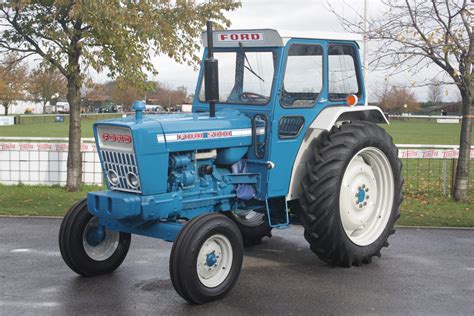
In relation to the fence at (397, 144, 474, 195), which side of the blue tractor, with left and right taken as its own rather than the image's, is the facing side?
back

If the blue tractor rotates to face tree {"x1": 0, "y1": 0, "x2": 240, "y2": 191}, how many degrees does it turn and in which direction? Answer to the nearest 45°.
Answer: approximately 90° to its right

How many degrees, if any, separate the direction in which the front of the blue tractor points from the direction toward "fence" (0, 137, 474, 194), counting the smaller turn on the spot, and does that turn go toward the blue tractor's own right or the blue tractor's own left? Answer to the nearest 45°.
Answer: approximately 90° to the blue tractor's own right
